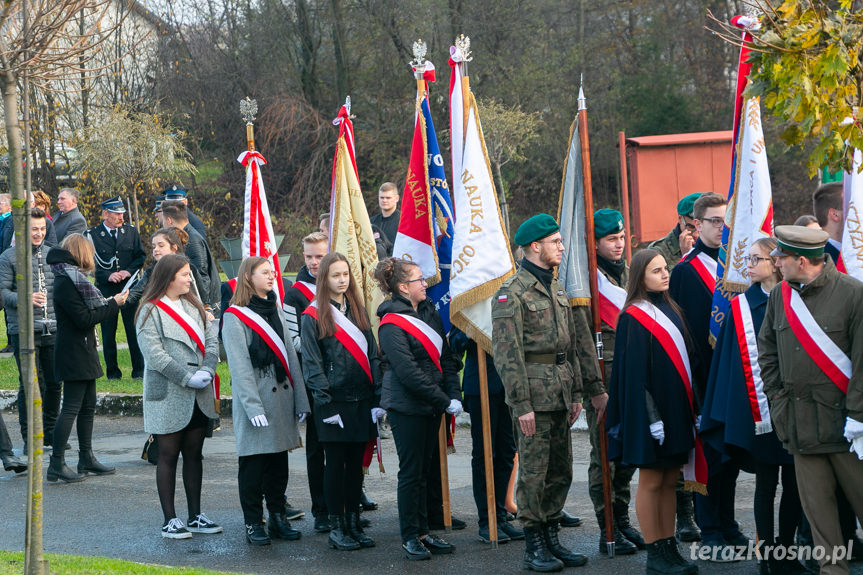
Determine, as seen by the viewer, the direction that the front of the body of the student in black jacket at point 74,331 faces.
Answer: to the viewer's right

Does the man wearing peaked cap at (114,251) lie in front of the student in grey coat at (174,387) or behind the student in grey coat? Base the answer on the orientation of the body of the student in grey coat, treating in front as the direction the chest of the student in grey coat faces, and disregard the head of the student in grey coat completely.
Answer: behind

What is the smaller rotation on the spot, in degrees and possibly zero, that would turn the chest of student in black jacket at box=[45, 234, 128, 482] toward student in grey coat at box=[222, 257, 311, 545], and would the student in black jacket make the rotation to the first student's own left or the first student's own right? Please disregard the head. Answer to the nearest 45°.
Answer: approximately 45° to the first student's own right

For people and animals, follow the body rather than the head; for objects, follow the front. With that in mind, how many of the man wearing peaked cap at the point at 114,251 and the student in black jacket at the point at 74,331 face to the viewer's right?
1

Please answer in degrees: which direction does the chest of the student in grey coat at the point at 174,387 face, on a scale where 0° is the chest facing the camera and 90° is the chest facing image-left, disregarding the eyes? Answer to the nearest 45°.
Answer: approximately 315°
